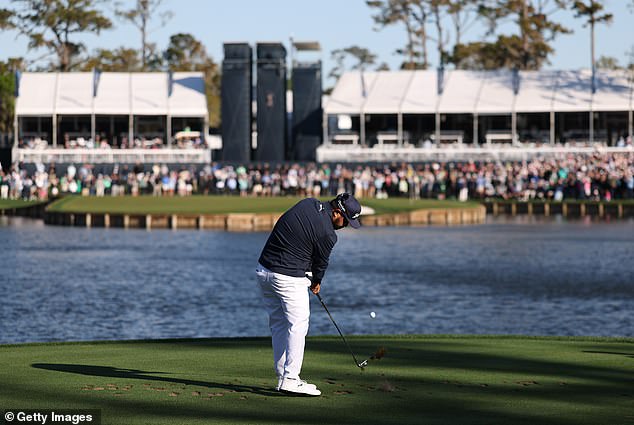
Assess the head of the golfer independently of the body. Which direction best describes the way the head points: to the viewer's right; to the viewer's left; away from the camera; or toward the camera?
to the viewer's right

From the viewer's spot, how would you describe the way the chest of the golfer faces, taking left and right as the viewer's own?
facing to the right of the viewer
